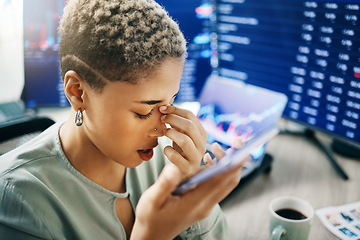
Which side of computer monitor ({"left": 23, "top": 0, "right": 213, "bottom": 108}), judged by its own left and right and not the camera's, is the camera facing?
front

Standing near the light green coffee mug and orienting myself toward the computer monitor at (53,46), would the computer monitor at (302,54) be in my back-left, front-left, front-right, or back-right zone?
front-right

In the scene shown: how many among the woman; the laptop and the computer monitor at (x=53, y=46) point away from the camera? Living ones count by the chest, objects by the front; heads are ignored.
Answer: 0

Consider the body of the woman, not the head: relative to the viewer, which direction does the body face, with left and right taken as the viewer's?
facing the viewer and to the right of the viewer

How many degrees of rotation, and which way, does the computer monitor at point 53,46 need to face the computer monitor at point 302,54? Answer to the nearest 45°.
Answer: approximately 90° to its left

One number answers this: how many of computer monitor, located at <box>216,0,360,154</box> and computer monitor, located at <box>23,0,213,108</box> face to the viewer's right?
0

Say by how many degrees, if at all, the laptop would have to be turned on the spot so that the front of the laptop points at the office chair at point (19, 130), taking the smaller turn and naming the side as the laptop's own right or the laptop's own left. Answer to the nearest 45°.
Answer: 0° — it already faces it

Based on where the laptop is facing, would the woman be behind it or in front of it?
in front

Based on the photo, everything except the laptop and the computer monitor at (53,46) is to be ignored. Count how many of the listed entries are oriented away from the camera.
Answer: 0

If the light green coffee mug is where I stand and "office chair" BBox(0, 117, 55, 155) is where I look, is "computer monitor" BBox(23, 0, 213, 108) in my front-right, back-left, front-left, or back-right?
front-right

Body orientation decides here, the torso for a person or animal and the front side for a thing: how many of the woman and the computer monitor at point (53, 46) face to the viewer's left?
0

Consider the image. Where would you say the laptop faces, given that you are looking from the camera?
facing the viewer and to the left of the viewer
